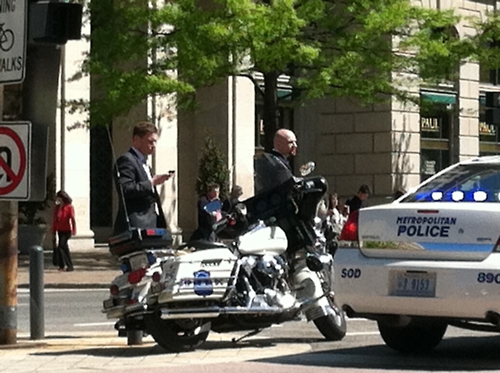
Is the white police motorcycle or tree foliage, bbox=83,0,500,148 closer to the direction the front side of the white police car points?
the tree foliage

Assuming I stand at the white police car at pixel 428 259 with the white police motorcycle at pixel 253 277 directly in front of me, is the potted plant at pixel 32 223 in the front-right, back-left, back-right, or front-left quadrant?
front-right

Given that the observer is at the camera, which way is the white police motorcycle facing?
facing away from the viewer and to the right of the viewer

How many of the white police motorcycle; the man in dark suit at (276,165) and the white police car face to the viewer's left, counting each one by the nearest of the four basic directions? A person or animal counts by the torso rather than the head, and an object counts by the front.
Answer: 0

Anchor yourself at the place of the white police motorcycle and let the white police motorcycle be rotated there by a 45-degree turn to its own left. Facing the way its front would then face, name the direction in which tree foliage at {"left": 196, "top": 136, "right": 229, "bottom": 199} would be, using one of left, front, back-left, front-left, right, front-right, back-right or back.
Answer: front

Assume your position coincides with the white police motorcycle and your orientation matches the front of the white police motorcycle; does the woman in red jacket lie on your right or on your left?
on your left

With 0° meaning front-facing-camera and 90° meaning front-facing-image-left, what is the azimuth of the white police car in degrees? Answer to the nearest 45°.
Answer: approximately 225°

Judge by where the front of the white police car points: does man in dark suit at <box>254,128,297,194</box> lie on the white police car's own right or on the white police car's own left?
on the white police car's own left

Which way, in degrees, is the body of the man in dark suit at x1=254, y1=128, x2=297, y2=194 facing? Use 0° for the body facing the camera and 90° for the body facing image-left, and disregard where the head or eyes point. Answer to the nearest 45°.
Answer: approximately 270°

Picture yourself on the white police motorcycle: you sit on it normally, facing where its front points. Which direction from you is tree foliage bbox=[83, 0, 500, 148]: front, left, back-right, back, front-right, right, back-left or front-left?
front-left

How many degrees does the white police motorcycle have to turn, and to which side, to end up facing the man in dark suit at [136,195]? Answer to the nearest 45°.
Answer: approximately 135° to its left
